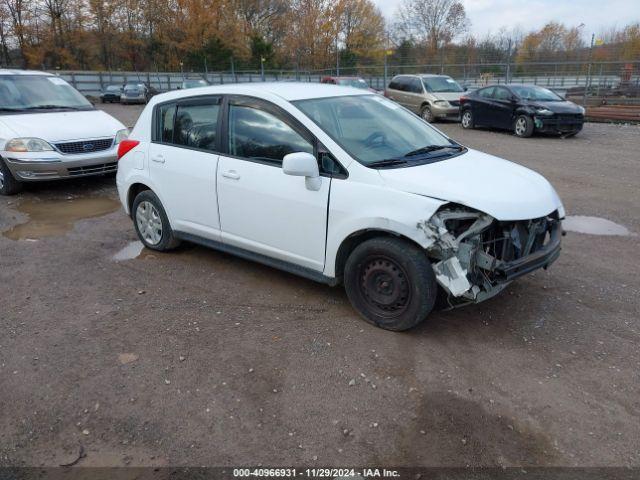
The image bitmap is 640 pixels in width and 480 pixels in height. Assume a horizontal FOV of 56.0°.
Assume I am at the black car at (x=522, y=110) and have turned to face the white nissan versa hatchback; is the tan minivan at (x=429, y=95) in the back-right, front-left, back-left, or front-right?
back-right

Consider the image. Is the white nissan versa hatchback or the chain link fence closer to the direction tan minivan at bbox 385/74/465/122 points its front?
the white nissan versa hatchback

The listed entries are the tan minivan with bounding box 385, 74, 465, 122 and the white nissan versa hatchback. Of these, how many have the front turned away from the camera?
0

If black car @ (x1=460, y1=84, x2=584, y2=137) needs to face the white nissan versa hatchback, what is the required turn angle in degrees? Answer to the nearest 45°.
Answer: approximately 45° to its right

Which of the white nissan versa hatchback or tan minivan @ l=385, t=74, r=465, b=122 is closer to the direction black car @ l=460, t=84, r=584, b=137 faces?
the white nissan versa hatchback

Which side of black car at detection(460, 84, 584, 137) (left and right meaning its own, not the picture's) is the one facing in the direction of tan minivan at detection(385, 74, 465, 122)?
back

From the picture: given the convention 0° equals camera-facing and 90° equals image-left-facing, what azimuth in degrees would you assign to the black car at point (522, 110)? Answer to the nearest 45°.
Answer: approximately 315°

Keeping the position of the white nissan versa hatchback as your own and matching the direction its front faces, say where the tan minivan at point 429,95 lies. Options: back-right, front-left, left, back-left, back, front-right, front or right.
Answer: back-left

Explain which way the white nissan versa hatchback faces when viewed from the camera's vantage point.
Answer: facing the viewer and to the right of the viewer
